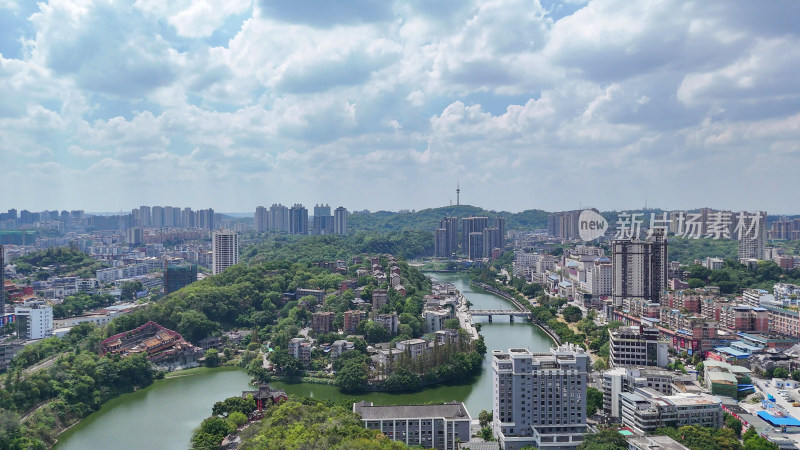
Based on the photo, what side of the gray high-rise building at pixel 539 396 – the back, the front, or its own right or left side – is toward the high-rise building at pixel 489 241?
back

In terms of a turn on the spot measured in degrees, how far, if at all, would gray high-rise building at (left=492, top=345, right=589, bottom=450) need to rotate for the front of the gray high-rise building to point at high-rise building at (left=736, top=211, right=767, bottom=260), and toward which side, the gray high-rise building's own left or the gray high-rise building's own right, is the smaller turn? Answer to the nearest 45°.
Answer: approximately 135° to the gray high-rise building's own left

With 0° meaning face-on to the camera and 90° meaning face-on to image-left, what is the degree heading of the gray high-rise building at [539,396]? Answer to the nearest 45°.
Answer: approximately 0°

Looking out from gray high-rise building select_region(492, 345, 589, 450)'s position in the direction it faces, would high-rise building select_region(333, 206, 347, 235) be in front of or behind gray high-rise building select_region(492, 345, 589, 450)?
behind

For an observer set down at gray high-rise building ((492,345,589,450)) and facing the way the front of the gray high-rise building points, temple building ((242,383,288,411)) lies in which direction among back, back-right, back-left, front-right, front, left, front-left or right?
right

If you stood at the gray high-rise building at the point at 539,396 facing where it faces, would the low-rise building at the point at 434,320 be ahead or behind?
behind

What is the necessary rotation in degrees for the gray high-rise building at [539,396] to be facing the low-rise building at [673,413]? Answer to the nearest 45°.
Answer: approximately 90° to its left

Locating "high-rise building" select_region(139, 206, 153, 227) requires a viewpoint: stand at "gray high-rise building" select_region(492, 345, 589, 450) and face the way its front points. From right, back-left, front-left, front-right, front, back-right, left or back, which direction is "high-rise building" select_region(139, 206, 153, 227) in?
back-right

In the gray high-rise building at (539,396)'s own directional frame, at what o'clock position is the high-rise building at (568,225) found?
The high-rise building is roughly at 6 o'clock from the gray high-rise building.

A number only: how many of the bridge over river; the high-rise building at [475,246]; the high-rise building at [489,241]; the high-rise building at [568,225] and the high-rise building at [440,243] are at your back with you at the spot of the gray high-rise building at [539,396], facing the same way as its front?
5

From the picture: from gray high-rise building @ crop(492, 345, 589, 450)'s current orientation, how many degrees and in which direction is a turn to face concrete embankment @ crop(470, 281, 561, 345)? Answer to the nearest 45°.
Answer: approximately 180°

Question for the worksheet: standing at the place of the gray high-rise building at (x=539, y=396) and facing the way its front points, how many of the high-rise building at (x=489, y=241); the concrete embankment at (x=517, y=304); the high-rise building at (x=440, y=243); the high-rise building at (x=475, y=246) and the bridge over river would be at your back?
5
